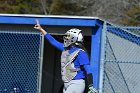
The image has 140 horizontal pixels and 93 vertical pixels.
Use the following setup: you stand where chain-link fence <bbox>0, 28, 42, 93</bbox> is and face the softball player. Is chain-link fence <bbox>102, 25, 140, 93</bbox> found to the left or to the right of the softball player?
left

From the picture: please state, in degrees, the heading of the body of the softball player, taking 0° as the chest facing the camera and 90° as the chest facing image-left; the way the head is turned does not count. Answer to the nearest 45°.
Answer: approximately 45°

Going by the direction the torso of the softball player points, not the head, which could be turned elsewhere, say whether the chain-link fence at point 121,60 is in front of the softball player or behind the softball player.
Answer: behind

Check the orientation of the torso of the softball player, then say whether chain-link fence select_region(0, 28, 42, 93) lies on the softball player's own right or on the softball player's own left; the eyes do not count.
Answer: on the softball player's own right

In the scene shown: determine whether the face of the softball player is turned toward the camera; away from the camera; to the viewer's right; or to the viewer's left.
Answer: to the viewer's left
